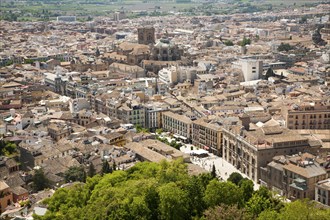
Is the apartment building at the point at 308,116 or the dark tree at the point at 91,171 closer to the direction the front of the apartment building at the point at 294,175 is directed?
the dark tree

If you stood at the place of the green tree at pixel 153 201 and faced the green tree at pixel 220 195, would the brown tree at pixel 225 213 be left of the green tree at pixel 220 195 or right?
right

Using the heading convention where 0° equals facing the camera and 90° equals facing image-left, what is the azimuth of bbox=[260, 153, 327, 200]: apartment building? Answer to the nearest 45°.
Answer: approximately 45°

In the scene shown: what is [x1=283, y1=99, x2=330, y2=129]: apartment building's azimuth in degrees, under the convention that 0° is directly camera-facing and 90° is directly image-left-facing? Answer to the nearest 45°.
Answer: approximately 0°

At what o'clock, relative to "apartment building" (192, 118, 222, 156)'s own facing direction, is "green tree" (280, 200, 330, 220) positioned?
The green tree is roughly at 10 o'clock from the apartment building.

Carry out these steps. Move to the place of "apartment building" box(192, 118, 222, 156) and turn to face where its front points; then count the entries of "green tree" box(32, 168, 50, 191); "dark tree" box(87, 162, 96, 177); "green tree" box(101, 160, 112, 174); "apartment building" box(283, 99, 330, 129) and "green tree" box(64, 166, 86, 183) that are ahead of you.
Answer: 4

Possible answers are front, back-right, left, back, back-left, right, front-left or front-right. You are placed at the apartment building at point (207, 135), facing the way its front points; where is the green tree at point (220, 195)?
front-left

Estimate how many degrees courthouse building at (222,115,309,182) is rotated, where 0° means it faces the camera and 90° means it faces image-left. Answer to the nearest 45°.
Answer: approximately 45°

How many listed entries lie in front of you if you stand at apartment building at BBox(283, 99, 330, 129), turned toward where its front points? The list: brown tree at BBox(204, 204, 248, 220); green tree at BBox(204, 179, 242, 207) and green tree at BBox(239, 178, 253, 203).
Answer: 3

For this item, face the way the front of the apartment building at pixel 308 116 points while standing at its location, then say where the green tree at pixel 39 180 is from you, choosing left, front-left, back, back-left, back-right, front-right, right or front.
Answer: front-right
